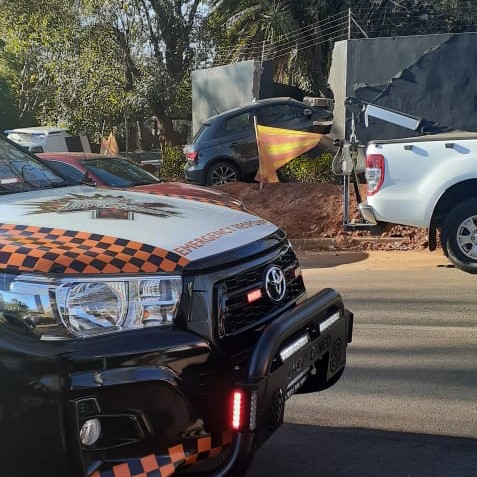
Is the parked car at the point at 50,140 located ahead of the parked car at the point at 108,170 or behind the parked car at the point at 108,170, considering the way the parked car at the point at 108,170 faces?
behind

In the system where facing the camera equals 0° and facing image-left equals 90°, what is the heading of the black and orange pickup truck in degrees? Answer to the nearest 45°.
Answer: approximately 315°

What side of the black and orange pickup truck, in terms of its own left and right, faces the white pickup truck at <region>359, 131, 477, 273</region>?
left

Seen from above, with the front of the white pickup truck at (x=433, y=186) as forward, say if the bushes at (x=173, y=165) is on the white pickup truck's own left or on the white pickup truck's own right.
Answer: on the white pickup truck's own left

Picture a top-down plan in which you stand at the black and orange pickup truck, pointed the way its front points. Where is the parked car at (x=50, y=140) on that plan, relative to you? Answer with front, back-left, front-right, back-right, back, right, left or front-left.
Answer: back-left

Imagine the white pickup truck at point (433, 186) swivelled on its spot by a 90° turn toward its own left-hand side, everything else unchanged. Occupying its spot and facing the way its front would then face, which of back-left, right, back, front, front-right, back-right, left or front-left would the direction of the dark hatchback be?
front-left

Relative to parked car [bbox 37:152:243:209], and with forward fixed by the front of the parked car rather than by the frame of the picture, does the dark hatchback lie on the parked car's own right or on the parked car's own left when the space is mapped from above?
on the parked car's own left

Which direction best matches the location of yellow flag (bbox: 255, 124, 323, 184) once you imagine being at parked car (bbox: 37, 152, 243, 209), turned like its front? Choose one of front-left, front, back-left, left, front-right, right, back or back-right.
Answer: left

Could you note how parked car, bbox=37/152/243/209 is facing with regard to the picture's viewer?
facing the viewer and to the right of the viewer

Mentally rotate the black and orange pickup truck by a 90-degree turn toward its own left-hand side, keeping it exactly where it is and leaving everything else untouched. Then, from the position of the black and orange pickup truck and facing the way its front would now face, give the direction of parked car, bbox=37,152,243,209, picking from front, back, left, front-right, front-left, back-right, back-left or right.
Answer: front-left

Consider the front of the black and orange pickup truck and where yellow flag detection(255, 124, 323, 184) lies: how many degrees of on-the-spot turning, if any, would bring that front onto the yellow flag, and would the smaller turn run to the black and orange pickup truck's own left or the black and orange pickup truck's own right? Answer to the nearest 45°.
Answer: approximately 135° to the black and orange pickup truck's own left
